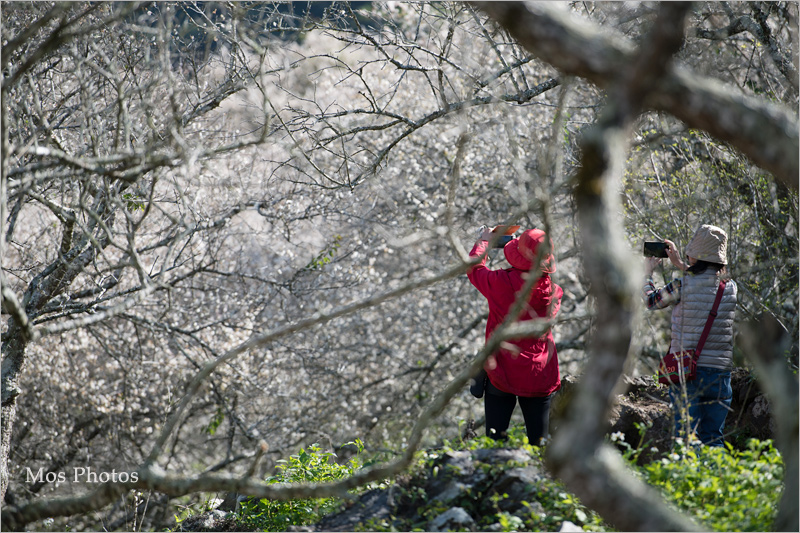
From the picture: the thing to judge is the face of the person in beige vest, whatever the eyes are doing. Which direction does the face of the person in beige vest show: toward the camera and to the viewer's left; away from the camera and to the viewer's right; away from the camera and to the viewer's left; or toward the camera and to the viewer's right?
away from the camera and to the viewer's left

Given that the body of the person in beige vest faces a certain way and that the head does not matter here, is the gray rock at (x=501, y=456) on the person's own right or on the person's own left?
on the person's own left

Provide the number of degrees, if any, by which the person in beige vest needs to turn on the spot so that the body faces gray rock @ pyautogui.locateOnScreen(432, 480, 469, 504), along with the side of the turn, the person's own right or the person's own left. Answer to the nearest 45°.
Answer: approximately 90° to the person's own left

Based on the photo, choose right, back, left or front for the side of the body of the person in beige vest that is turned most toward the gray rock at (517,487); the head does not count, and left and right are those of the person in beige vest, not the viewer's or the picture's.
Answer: left

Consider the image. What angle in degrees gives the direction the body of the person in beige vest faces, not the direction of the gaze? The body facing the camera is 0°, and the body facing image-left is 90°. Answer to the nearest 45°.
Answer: approximately 135°

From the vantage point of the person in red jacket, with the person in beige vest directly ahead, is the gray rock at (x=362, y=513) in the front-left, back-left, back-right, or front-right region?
back-right

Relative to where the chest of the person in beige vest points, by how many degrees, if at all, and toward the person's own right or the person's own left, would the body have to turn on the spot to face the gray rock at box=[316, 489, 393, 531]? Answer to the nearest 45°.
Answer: approximately 90° to the person's own left

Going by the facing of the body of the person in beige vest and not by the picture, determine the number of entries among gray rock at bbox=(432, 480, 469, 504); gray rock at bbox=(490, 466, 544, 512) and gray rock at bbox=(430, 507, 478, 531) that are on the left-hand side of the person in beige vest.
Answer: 3

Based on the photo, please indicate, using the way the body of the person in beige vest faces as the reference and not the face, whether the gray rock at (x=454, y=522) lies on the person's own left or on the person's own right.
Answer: on the person's own left
